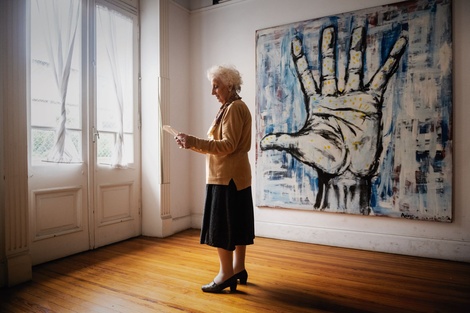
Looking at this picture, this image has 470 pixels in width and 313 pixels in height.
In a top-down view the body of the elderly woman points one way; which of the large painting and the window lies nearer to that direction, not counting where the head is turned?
the window

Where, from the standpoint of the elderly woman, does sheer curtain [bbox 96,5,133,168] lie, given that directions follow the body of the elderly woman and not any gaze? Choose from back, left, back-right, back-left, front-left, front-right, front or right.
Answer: front-right

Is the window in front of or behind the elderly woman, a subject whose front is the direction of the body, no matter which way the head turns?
in front

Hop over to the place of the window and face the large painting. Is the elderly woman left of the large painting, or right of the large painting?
right

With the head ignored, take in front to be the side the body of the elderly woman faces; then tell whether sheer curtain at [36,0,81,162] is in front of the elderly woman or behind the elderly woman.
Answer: in front

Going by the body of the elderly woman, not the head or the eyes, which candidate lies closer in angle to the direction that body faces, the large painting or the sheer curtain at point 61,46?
the sheer curtain

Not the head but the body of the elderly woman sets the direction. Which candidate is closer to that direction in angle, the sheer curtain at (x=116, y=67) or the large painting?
the sheer curtain

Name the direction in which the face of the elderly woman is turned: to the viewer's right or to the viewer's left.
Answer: to the viewer's left

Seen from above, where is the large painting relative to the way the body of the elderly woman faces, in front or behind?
behind

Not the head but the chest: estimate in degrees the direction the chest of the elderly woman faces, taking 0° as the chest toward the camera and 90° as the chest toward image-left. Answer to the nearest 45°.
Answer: approximately 90°

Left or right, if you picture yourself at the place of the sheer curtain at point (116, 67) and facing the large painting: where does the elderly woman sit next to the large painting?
right
